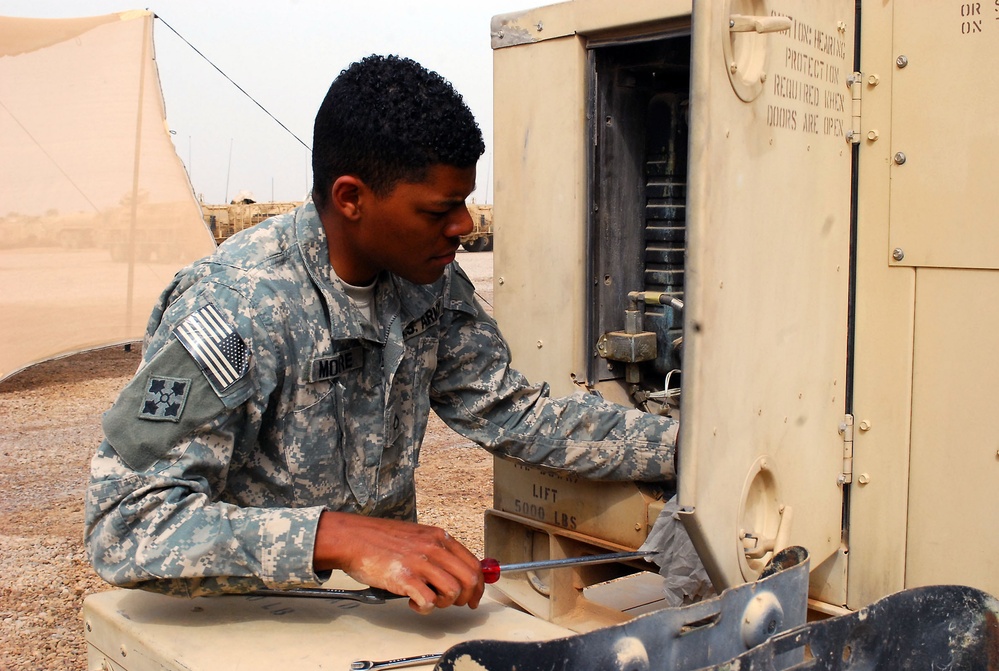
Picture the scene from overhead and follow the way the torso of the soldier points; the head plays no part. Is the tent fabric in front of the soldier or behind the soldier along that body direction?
behind

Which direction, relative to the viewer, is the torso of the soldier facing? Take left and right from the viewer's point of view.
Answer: facing the viewer and to the right of the viewer

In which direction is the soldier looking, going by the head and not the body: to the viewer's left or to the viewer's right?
to the viewer's right

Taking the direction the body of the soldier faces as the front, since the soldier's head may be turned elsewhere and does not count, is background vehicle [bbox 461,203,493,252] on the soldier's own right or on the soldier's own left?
on the soldier's own left
